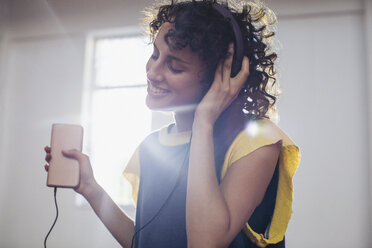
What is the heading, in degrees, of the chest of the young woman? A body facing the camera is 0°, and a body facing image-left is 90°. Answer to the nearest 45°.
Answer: approximately 45°
